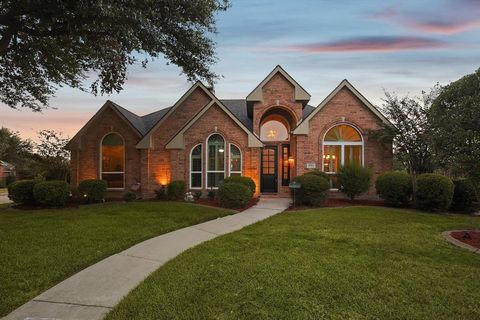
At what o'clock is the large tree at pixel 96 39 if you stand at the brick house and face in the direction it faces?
The large tree is roughly at 1 o'clock from the brick house.

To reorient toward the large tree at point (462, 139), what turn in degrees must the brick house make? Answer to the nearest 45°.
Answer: approximately 45° to its left

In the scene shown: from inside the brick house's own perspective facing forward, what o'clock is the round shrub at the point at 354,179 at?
The round shrub is roughly at 10 o'clock from the brick house.

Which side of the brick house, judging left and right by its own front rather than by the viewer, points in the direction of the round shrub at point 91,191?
right

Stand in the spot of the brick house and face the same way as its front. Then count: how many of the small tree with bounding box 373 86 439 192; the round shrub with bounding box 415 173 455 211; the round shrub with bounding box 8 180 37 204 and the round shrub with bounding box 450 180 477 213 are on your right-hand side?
1

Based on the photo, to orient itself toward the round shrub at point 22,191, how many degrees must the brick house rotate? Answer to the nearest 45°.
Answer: approximately 90° to its right

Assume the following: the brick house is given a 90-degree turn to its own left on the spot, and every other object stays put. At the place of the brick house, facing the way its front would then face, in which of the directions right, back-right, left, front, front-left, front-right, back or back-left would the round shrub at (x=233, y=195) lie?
right

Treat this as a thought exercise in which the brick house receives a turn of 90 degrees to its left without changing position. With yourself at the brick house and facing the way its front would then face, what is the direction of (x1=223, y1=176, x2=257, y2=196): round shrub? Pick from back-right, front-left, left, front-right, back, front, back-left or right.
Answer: right

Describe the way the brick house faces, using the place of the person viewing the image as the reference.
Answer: facing the viewer
